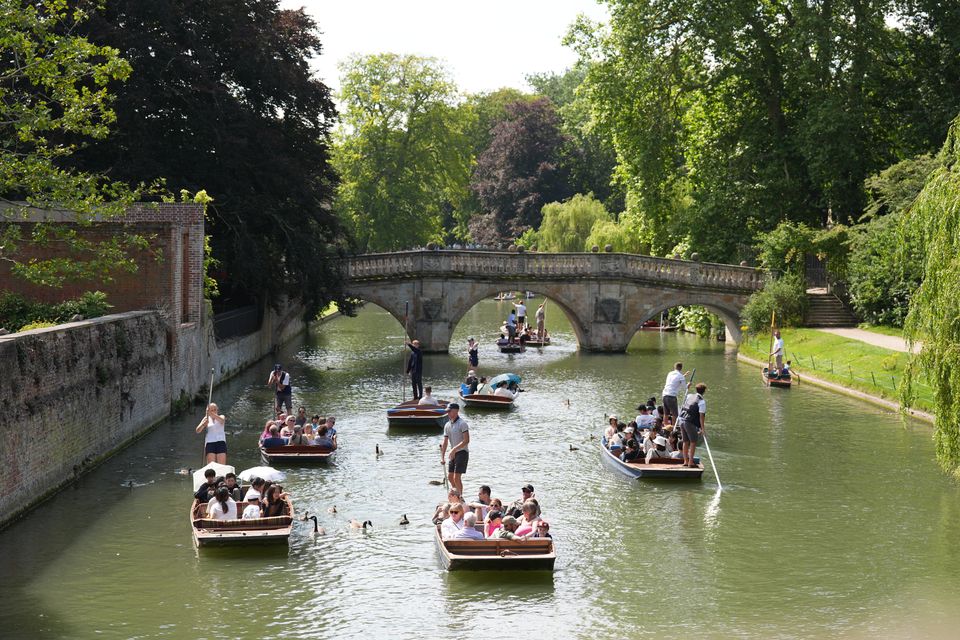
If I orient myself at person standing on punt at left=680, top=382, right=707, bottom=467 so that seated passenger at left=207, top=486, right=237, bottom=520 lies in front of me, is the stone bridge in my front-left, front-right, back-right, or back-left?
back-right

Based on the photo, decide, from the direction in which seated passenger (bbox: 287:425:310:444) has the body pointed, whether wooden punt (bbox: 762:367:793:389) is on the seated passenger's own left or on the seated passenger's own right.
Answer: on the seated passenger's own right

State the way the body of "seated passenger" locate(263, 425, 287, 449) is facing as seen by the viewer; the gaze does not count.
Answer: away from the camera

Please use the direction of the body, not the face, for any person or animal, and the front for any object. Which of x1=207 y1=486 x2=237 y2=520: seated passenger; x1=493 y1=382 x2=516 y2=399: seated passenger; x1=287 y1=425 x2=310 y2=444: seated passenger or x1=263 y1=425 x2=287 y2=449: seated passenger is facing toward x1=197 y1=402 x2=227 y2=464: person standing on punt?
x1=207 y1=486 x2=237 y2=520: seated passenger

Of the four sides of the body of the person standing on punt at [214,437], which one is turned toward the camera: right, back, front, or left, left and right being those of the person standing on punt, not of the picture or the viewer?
front

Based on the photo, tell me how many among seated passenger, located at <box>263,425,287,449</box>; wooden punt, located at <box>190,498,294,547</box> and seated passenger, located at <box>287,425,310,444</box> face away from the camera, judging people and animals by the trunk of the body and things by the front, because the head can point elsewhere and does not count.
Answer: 2

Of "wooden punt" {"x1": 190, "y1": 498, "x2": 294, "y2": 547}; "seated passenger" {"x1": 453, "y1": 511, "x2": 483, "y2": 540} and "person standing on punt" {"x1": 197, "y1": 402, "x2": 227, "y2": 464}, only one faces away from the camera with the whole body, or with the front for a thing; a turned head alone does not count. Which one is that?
the seated passenger

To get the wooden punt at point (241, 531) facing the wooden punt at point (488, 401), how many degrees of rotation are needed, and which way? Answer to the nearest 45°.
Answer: approximately 135° to its left

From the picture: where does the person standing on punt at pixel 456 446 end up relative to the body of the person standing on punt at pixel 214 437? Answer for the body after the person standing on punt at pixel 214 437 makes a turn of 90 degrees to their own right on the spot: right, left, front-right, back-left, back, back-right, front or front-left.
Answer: back-left
